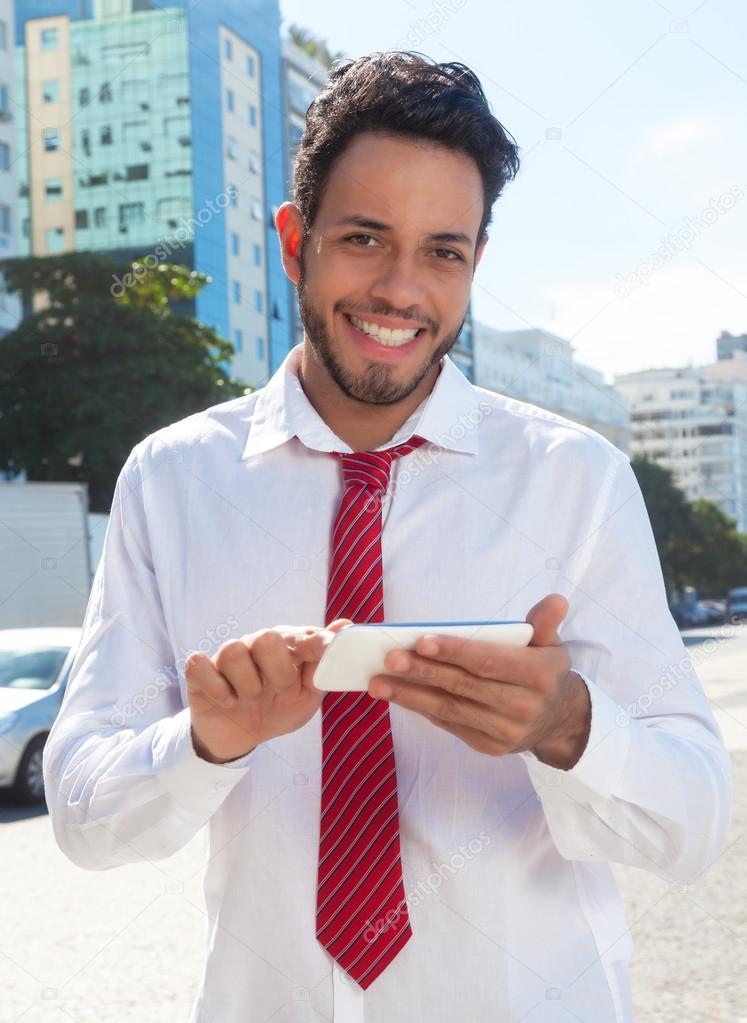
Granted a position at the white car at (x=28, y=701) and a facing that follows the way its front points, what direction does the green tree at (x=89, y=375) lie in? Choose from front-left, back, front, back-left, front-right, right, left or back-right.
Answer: back-right

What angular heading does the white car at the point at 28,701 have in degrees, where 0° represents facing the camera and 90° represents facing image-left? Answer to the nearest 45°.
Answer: approximately 45°

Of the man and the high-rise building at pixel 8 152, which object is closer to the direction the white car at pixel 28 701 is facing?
the man

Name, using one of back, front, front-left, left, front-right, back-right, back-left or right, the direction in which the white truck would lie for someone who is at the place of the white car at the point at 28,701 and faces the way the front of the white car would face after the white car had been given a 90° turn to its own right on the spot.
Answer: front-right

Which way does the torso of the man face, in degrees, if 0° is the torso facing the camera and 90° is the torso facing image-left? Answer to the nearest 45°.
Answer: approximately 0°

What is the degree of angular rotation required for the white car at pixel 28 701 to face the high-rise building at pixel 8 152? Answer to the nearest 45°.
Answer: approximately 135° to its right
